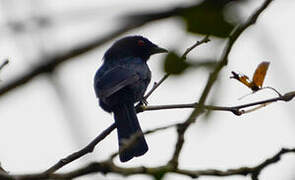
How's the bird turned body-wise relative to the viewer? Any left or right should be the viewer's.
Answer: facing away from the viewer and to the right of the viewer

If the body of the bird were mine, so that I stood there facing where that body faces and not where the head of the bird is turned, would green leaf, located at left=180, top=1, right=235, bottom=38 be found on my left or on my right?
on my right

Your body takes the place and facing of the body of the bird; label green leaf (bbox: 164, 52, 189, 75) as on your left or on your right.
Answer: on your right

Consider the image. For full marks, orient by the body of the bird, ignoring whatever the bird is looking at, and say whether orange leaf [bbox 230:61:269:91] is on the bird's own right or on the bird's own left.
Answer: on the bird's own right
